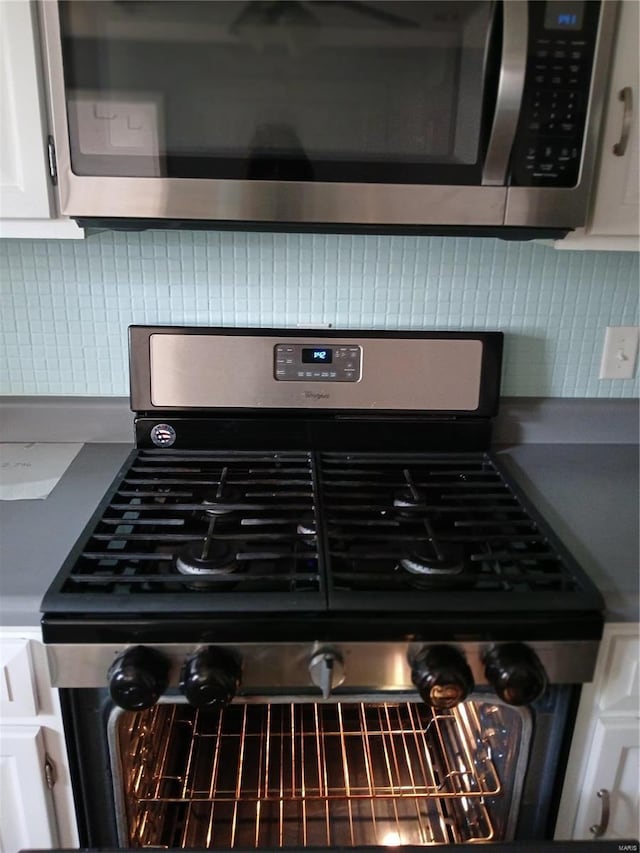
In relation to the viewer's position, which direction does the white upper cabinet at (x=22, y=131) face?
facing the viewer

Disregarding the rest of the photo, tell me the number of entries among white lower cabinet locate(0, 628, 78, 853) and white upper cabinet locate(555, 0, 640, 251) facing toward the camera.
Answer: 2

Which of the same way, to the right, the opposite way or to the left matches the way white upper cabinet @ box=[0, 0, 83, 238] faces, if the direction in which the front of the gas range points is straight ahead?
the same way

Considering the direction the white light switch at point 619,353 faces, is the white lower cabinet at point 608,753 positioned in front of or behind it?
in front

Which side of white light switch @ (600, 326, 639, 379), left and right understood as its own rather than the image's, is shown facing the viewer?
front

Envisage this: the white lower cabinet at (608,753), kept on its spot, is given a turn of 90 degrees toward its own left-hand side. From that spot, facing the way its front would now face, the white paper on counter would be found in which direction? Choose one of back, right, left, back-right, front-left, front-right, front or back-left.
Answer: back

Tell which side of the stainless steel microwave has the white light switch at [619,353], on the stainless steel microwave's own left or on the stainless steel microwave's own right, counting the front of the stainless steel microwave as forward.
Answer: on the stainless steel microwave's own left

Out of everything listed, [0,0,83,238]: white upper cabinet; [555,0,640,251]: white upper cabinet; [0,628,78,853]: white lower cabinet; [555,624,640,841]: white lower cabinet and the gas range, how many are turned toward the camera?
5

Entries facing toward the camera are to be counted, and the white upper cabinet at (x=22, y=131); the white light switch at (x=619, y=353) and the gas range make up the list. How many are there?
3

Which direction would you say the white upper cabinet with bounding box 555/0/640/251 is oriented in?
toward the camera

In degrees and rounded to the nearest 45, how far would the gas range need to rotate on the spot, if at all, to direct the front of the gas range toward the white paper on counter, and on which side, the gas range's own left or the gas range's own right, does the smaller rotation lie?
approximately 135° to the gas range's own right
